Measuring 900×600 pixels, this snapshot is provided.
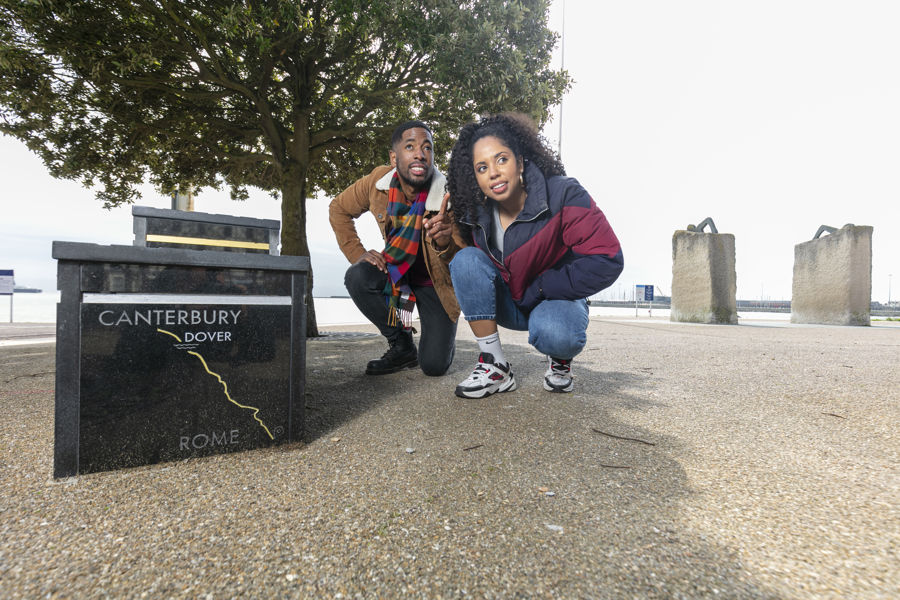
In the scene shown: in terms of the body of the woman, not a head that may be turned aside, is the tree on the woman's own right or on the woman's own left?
on the woman's own right

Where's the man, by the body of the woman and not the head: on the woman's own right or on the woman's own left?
on the woman's own right

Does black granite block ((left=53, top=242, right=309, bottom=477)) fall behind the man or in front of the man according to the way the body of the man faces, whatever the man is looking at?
in front

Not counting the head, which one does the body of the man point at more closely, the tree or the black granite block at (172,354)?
the black granite block

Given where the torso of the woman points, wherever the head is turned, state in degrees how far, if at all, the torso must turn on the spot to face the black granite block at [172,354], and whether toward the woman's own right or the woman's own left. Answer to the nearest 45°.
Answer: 0° — they already face it

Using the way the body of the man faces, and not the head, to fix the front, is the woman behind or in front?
in front

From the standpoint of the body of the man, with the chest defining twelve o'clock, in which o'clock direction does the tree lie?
The tree is roughly at 5 o'clock from the man.

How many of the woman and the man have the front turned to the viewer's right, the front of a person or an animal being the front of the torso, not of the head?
0

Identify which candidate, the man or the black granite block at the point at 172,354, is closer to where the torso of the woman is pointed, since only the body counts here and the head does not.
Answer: the black granite block
